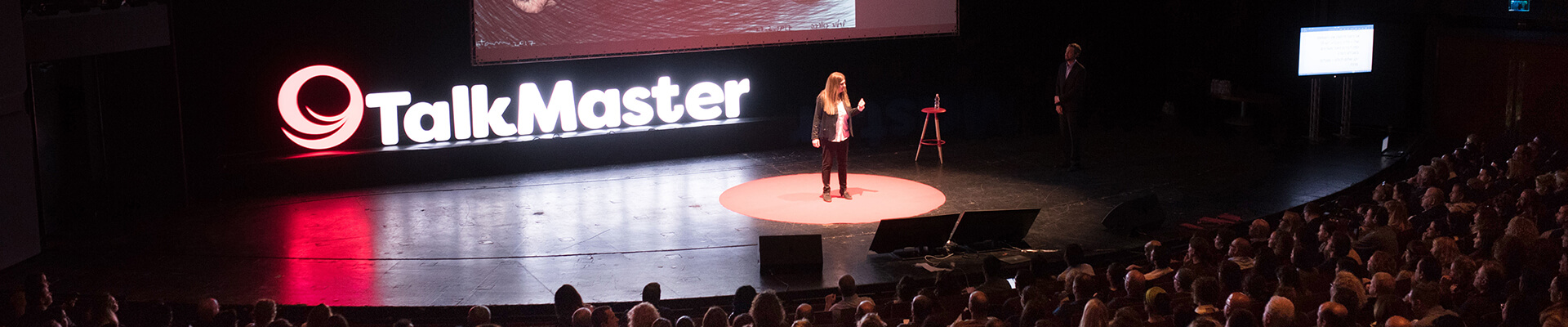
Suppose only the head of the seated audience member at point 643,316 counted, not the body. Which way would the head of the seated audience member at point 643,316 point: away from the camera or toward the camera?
away from the camera

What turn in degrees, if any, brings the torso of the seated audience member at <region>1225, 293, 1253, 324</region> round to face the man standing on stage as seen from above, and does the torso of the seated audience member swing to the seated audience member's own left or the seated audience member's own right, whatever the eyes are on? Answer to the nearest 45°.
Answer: approximately 45° to the seated audience member's own right

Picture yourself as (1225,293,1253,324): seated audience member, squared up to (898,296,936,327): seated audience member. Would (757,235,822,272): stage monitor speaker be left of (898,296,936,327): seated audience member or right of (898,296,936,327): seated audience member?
right

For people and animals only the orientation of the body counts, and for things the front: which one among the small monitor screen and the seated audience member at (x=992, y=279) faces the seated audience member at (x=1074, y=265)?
the small monitor screen

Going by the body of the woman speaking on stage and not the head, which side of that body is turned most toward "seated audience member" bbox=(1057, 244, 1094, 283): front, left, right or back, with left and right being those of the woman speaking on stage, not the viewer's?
front

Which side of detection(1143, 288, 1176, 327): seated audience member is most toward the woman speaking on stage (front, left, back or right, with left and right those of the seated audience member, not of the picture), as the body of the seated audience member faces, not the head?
front

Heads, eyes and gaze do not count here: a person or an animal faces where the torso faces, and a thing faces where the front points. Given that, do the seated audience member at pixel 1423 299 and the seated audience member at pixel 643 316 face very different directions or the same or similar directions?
same or similar directions

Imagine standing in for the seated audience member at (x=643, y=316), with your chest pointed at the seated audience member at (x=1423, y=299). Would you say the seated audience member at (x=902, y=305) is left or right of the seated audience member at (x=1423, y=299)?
left

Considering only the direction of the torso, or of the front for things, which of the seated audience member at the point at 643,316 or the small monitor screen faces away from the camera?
the seated audience member

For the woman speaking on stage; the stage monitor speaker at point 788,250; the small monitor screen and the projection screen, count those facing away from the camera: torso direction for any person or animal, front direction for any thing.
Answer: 1

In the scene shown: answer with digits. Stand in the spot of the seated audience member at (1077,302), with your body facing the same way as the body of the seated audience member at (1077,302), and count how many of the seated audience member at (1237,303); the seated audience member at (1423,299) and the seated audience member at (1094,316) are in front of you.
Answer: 0

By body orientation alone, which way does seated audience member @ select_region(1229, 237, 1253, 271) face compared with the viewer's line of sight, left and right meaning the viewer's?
facing away from the viewer and to the left of the viewer

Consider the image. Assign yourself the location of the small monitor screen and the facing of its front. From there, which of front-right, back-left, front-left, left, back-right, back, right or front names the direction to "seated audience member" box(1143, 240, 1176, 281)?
front

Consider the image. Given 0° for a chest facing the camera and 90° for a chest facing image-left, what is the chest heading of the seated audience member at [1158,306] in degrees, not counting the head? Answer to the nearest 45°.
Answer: approximately 135°

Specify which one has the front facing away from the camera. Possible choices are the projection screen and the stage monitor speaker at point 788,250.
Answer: the stage monitor speaker

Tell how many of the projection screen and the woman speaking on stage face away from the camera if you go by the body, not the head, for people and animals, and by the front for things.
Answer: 0

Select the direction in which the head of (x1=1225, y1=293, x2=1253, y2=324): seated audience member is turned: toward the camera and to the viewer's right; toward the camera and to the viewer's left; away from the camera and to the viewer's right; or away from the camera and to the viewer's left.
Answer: away from the camera and to the viewer's left

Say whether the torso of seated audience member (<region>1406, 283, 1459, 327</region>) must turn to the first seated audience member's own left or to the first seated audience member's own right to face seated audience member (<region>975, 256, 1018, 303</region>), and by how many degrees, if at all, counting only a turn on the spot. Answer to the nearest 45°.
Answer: approximately 45° to the first seated audience member's own left

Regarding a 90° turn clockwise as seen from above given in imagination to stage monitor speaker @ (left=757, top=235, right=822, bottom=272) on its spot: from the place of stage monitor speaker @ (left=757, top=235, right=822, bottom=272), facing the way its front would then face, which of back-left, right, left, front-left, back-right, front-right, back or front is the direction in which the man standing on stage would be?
front-left

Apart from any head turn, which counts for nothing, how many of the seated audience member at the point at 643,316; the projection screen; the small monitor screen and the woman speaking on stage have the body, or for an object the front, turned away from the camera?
1

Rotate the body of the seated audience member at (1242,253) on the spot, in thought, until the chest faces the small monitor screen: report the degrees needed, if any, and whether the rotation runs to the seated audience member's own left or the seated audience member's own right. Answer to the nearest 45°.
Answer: approximately 45° to the seated audience member's own right

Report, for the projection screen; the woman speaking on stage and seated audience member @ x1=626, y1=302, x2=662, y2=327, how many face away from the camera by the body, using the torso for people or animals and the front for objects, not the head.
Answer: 1

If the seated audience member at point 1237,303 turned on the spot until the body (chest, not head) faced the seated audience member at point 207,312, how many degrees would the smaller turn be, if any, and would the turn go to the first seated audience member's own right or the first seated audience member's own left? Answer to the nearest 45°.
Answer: approximately 45° to the first seated audience member's own left
